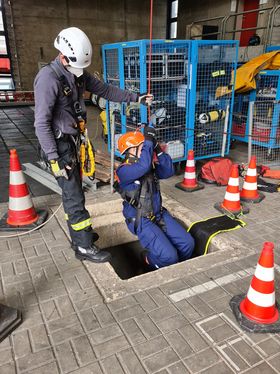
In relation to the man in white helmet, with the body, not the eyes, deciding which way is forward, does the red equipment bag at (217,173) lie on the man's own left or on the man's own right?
on the man's own left

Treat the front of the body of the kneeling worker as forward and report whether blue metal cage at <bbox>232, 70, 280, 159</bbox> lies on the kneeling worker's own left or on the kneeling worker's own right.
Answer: on the kneeling worker's own left

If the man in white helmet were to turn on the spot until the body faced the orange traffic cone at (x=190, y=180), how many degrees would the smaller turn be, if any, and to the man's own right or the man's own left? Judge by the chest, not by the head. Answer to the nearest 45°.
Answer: approximately 90° to the man's own left

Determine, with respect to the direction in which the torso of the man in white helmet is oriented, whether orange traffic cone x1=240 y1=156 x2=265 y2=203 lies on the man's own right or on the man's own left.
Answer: on the man's own left

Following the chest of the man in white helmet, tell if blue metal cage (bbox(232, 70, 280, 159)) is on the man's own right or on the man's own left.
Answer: on the man's own left

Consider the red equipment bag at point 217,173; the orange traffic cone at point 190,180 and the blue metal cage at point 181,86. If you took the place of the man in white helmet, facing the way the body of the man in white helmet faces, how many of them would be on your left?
3

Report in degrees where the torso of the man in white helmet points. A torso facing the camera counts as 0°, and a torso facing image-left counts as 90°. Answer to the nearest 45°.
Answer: approximately 315°

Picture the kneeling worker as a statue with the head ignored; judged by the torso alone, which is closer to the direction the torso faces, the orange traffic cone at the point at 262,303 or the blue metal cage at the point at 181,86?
the orange traffic cone

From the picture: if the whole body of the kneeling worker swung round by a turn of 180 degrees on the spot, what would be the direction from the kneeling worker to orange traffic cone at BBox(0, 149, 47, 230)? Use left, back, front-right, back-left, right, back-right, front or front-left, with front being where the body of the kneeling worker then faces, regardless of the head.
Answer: front-left

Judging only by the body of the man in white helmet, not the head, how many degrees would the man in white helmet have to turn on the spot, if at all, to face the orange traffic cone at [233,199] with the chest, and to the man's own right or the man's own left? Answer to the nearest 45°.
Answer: approximately 45° to the man's own left
